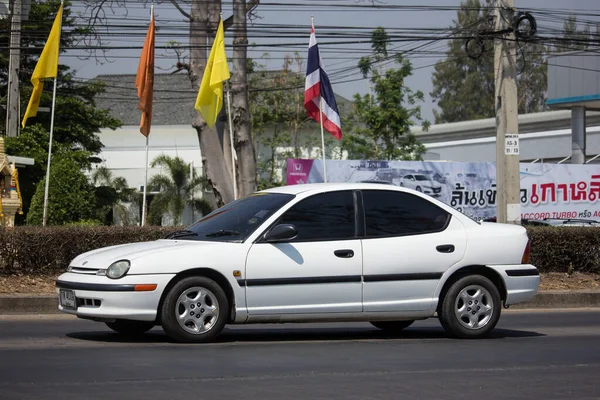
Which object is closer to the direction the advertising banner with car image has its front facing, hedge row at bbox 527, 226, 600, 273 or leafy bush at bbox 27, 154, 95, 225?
the hedge row

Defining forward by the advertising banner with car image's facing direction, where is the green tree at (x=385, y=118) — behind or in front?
behind

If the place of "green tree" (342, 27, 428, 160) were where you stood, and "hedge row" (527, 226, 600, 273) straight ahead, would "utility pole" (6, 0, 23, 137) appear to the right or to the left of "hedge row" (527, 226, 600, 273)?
right

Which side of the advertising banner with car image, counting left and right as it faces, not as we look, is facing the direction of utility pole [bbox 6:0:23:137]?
right

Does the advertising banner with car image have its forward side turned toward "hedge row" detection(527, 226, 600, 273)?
yes

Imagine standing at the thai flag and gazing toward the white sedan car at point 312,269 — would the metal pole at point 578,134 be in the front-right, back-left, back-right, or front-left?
back-left

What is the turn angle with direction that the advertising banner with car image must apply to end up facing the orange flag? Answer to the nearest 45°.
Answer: approximately 45° to its right

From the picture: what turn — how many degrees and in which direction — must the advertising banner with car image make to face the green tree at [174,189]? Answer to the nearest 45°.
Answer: approximately 135° to its right

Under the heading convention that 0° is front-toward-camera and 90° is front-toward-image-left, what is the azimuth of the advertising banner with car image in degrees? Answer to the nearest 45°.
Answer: approximately 0°

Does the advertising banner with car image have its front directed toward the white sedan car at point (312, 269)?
yes
